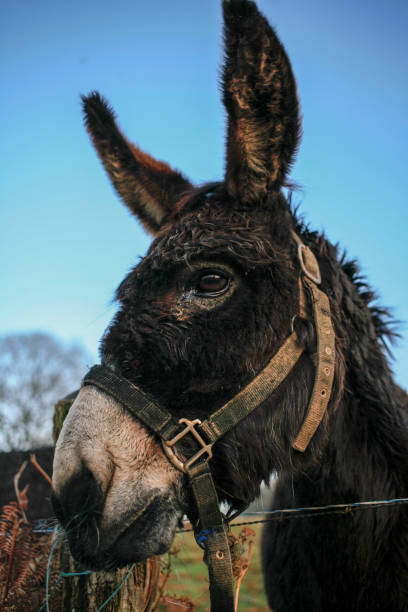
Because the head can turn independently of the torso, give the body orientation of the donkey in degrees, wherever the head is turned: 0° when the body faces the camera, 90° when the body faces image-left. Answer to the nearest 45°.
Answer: approximately 45°
